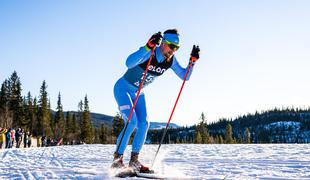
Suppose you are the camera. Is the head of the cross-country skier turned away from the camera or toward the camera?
toward the camera
